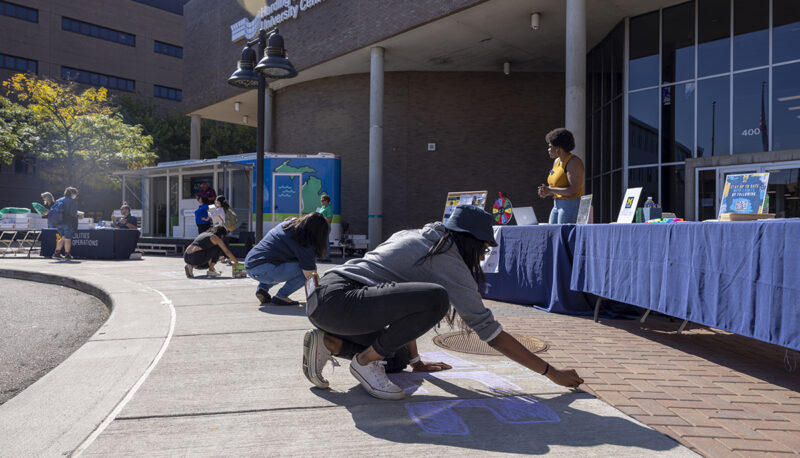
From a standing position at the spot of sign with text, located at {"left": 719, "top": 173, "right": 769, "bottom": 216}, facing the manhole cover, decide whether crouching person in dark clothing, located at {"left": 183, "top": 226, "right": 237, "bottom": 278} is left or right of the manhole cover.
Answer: right

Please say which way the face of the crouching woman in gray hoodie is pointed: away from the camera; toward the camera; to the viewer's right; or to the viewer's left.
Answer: to the viewer's right

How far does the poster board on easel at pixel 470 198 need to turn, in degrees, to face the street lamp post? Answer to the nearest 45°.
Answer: approximately 45° to its right

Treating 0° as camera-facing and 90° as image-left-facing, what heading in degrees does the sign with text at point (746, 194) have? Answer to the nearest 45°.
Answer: approximately 0°

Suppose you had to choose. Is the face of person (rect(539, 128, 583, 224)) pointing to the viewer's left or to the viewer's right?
to the viewer's left

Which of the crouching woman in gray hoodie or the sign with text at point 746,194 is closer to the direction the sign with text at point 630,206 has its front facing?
the crouching woman in gray hoodie

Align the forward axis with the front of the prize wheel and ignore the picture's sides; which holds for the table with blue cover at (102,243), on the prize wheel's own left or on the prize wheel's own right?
on the prize wheel's own right
